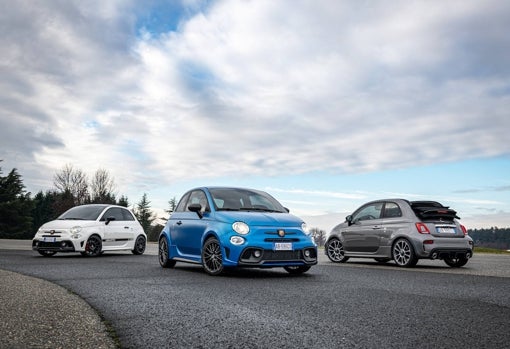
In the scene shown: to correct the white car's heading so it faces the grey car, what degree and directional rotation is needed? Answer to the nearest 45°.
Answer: approximately 90° to its left

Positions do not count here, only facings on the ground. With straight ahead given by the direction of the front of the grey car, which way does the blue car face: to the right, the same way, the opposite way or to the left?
the opposite way

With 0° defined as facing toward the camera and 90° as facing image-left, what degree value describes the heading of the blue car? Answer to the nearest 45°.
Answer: approximately 315°

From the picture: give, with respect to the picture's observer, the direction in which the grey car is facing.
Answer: facing away from the viewer and to the left of the viewer

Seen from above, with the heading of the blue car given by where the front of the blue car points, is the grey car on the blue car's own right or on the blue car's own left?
on the blue car's own left

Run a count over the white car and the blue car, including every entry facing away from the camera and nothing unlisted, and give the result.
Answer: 0

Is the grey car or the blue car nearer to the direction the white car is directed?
the blue car

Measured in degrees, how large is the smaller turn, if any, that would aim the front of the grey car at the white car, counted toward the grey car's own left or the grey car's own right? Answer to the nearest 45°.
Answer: approximately 45° to the grey car's own left

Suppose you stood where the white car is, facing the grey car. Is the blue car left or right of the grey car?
right

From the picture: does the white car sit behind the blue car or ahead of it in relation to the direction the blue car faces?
behind

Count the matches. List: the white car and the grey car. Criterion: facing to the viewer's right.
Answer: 0

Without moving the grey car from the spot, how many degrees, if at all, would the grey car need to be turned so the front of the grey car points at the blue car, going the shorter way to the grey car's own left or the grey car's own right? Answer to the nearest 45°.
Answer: approximately 90° to the grey car's own left

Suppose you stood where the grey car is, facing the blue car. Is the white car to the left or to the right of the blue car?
right
